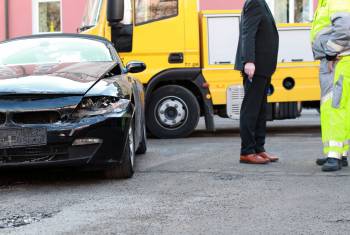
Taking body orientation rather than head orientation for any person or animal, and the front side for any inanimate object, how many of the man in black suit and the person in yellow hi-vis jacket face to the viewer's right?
1

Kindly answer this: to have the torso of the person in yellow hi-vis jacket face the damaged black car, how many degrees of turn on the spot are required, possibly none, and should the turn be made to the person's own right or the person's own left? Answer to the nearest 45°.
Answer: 0° — they already face it

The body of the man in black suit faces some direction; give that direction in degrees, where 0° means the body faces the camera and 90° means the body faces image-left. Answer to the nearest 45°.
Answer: approximately 270°

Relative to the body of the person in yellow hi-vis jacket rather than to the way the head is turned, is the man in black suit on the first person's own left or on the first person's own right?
on the first person's own right

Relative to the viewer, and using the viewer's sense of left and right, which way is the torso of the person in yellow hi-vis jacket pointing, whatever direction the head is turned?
facing the viewer and to the left of the viewer
